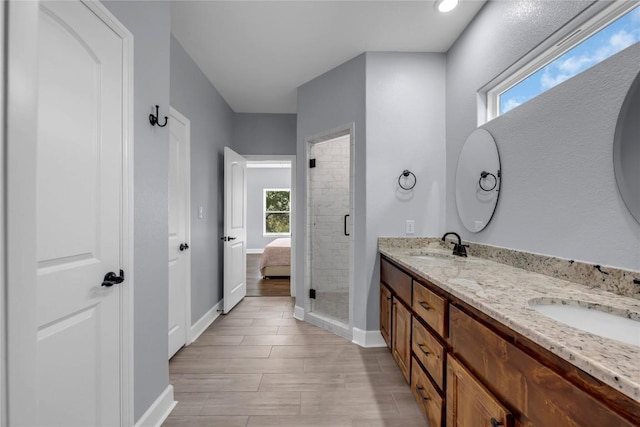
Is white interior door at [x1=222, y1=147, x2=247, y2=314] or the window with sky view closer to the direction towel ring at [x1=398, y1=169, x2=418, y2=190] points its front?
the window with sky view

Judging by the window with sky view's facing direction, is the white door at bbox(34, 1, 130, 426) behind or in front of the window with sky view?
in front

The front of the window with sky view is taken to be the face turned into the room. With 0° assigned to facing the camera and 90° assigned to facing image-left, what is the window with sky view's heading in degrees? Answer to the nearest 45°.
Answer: approximately 45°

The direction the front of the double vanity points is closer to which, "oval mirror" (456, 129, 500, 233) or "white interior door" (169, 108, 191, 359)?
the white interior door

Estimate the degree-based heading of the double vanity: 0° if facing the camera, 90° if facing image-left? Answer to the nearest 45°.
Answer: approximately 45°

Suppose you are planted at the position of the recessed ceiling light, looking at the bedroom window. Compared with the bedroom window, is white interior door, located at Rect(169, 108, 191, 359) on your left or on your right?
left
